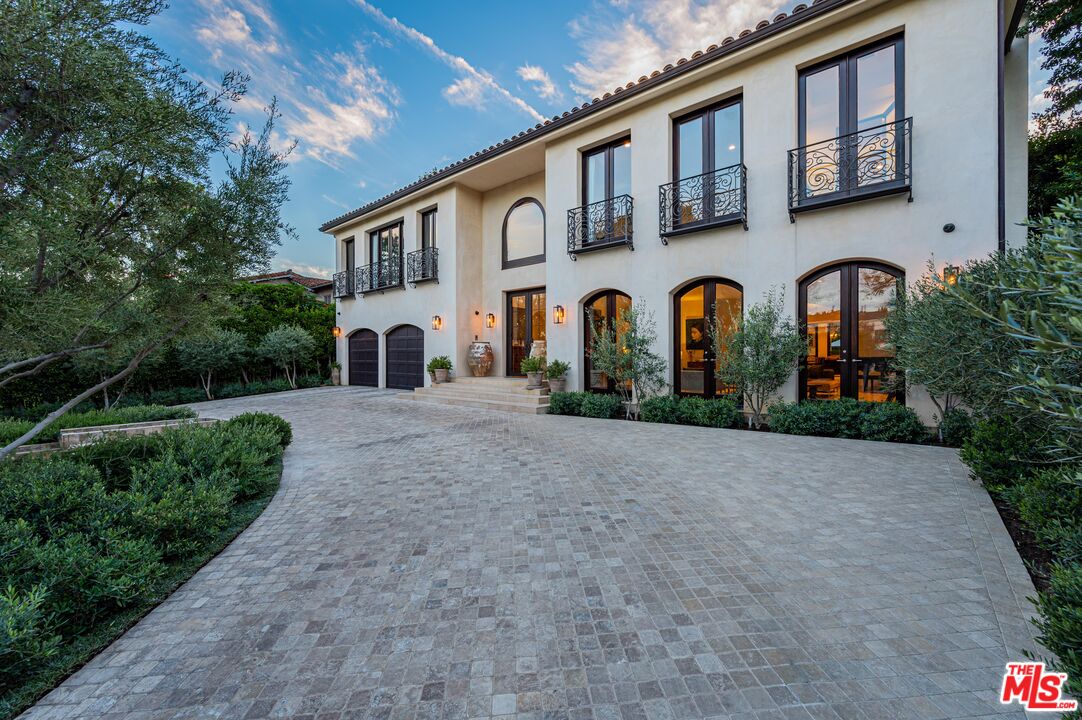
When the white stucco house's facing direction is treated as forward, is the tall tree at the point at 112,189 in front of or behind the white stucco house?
in front

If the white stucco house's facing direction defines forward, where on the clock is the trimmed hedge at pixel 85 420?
The trimmed hedge is roughly at 1 o'clock from the white stucco house.

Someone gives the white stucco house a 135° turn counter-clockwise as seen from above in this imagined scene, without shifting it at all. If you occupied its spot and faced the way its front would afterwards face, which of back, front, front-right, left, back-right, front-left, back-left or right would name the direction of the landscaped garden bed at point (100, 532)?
back-right

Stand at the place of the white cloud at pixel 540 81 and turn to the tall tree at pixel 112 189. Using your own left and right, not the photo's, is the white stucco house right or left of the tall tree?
left

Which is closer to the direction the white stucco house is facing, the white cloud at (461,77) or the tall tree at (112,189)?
the tall tree
